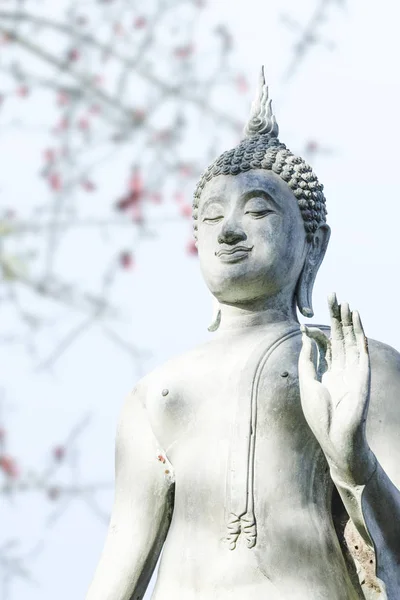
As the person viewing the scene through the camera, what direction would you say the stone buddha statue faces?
facing the viewer and to the left of the viewer
